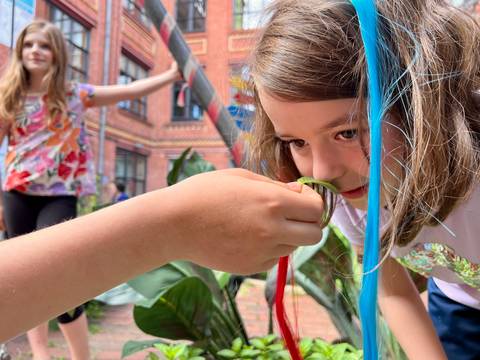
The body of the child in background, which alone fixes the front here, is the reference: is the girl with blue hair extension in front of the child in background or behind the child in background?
in front

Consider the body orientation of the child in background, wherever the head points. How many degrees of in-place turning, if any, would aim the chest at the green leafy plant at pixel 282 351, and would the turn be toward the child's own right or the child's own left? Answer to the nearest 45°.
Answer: approximately 45° to the child's own left

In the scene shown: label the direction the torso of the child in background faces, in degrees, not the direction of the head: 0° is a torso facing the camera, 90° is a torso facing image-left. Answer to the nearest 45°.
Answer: approximately 0°

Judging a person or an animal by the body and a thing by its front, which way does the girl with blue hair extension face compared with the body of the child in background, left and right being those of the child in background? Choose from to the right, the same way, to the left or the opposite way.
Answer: to the right

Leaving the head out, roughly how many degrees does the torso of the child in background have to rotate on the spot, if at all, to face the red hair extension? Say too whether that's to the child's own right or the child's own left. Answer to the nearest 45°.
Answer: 0° — they already face it
